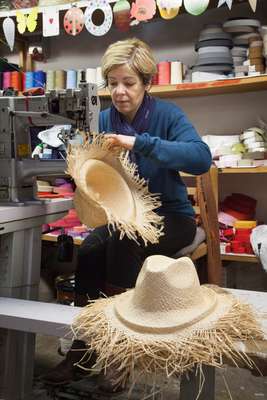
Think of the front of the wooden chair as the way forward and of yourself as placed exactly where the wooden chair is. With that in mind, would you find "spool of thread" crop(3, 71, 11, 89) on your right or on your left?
on your right

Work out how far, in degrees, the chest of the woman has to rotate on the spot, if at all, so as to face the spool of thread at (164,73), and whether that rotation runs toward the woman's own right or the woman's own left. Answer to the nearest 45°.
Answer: approximately 135° to the woman's own right

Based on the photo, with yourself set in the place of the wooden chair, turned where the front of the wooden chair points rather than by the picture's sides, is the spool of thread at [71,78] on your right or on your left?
on your right

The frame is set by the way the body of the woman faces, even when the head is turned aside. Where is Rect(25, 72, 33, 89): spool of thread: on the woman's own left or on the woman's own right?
on the woman's own right

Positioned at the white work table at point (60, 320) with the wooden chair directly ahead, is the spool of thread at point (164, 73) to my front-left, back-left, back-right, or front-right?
front-left

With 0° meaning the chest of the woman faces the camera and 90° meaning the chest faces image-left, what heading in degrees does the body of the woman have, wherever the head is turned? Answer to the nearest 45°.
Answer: approximately 45°

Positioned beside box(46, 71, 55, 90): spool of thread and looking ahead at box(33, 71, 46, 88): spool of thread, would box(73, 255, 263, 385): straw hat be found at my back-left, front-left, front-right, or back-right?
back-left

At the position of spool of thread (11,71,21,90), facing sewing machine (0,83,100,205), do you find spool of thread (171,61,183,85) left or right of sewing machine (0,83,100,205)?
left

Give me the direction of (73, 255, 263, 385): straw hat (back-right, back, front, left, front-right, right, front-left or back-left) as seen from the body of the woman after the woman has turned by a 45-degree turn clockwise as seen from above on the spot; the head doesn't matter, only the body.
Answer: left

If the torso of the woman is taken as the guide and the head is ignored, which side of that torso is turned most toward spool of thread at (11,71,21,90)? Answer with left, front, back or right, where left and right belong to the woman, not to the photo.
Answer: right

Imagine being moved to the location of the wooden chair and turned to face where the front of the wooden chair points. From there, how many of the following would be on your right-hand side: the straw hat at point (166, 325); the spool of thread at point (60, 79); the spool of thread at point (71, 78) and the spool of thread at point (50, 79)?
3

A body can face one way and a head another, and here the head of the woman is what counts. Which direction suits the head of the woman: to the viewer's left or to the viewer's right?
to the viewer's left

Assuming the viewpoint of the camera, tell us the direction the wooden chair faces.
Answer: facing the viewer and to the left of the viewer

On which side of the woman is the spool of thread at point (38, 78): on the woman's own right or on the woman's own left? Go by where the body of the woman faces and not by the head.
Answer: on the woman's own right

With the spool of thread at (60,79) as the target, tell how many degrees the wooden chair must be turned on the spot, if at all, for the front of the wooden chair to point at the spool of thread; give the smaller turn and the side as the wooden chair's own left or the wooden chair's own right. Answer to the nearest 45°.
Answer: approximately 90° to the wooden chair's own right

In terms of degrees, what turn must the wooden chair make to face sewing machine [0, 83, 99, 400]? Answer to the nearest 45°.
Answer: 0° — it already faces it
